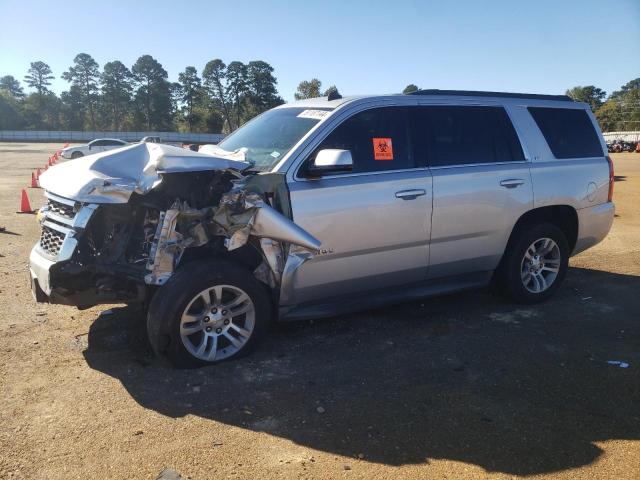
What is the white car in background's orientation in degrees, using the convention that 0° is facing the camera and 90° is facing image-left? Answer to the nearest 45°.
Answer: approximately 90°

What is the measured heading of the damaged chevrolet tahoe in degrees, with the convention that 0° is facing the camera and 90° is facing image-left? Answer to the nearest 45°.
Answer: approximately 45°
